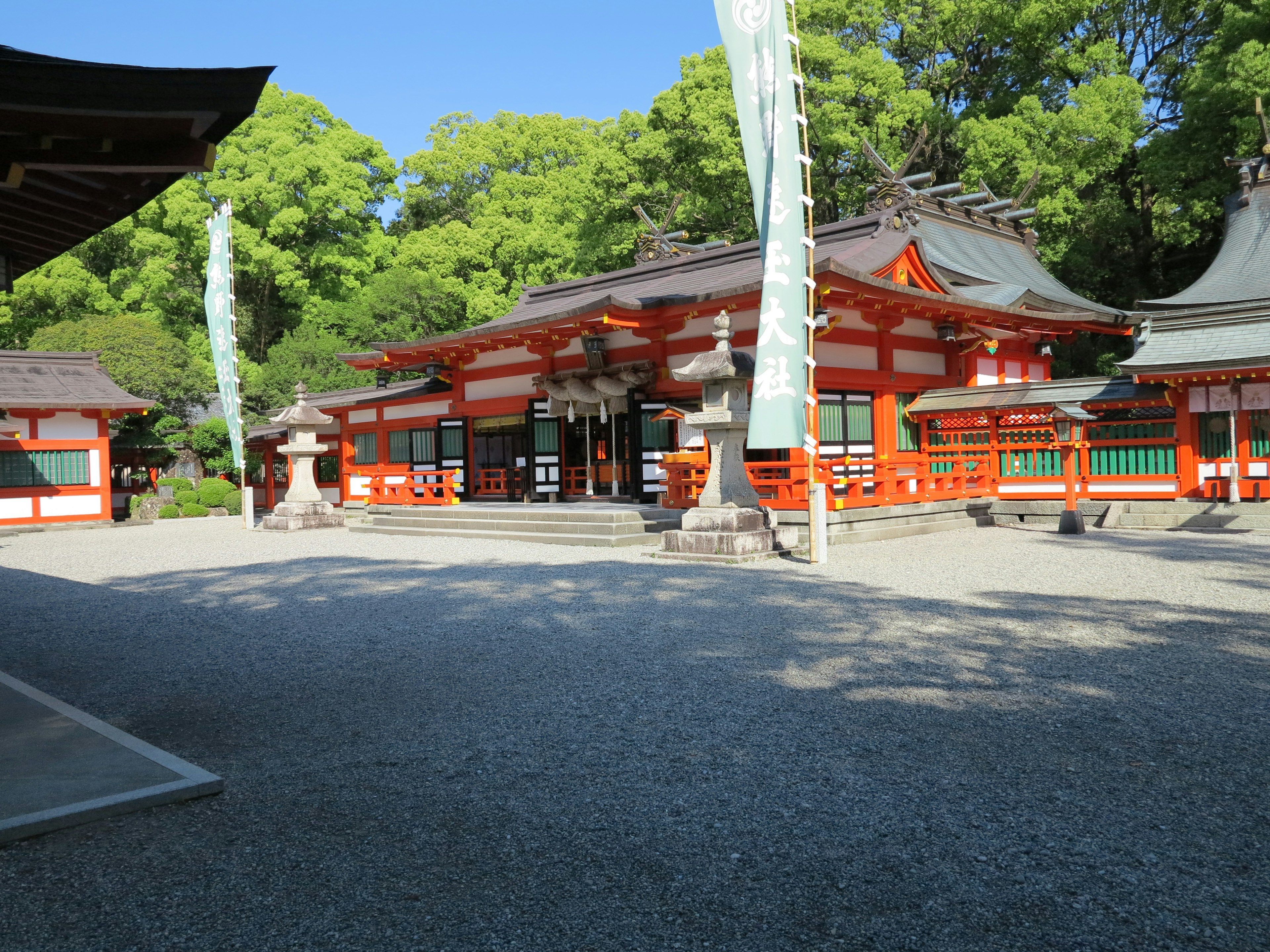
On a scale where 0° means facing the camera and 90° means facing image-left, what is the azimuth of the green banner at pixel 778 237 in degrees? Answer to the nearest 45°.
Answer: approximately 0°

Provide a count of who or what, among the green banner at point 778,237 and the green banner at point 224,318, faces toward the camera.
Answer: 2

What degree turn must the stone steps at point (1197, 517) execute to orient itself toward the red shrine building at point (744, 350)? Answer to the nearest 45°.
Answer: approximately 90° to its right

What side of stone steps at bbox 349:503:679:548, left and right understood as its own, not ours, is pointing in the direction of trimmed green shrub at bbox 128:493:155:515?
right

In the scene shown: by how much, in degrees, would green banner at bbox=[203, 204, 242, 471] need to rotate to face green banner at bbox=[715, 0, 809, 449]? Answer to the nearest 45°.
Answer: approximately 45° to its left

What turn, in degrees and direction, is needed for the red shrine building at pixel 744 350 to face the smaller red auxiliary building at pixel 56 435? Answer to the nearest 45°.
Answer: approximately 45° to its right

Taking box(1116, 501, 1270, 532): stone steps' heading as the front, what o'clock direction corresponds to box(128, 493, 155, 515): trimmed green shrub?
The trimmed green shrub is roughly at 3 o'clock from the stone steps.

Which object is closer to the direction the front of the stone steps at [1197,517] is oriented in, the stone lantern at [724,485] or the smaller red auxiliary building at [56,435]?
the stone lantern

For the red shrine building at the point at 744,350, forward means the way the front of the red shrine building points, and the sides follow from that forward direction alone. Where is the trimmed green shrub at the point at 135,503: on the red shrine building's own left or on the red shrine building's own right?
on the red shrine building's own right
